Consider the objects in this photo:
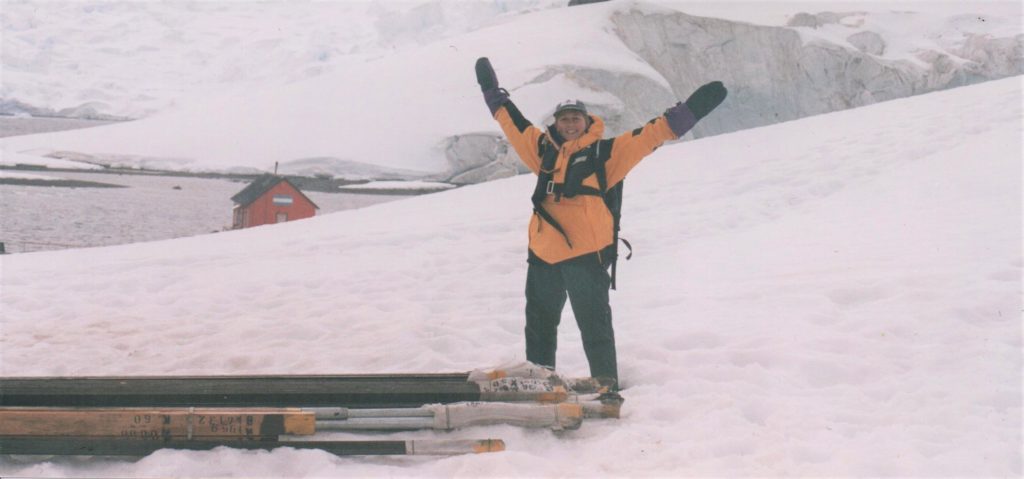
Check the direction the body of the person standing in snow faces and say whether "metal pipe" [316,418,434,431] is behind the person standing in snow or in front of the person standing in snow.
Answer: in front

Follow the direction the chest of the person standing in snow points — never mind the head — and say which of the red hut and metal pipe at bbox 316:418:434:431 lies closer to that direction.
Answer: the metal pipe

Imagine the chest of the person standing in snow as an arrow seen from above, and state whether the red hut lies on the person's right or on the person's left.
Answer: on the person's right
